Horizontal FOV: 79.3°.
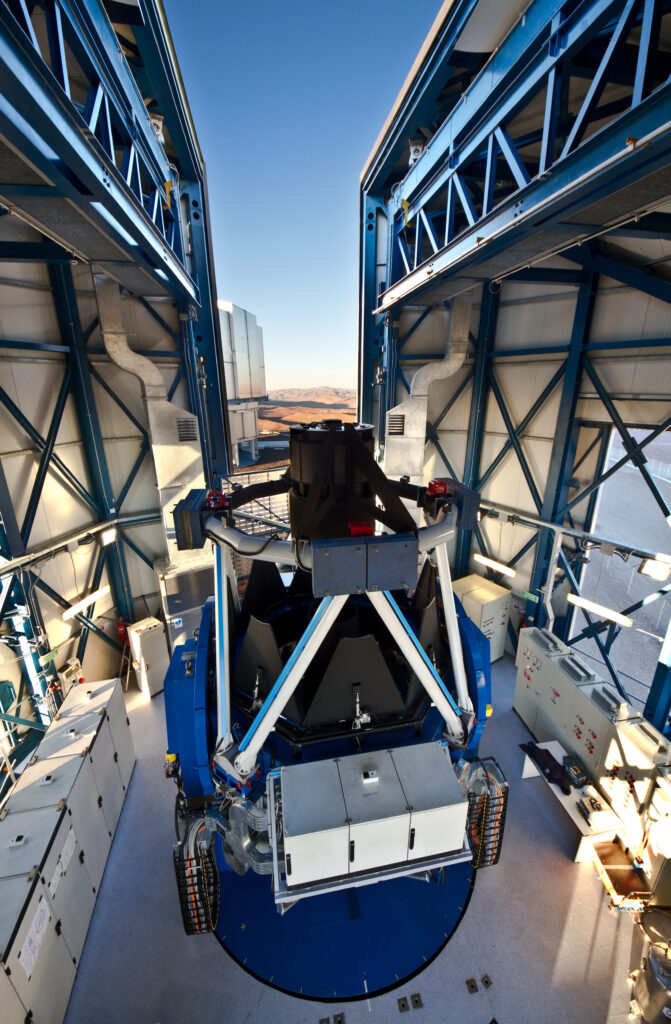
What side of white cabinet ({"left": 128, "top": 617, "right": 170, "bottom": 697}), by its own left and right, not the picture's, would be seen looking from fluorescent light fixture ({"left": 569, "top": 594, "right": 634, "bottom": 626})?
front

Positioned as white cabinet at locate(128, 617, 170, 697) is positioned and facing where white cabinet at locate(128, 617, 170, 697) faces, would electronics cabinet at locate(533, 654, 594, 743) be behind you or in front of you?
in front

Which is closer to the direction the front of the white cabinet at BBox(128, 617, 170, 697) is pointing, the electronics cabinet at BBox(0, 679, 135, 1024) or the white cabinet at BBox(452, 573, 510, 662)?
the white cabinet

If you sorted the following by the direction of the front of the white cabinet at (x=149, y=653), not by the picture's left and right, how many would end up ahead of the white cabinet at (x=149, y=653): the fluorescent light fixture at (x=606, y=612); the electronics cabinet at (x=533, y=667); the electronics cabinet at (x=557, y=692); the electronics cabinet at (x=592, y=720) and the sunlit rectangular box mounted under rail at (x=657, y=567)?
5

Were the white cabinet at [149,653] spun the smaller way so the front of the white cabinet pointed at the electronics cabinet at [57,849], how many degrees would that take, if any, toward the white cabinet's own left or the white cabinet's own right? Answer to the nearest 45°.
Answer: approximately 45° to the white cabinet's own right

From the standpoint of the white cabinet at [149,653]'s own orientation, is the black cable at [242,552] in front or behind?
in front

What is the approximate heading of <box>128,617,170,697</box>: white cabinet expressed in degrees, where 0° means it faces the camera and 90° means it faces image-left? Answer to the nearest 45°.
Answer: approximately 315°

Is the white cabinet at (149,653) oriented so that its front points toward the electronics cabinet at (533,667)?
yes

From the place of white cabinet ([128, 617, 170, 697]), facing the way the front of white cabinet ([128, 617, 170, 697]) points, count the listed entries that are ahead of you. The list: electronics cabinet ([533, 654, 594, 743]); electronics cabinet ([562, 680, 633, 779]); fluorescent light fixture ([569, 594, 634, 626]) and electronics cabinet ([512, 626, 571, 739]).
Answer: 4

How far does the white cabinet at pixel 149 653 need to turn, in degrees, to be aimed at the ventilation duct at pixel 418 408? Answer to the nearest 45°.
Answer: approximately 45° to its left

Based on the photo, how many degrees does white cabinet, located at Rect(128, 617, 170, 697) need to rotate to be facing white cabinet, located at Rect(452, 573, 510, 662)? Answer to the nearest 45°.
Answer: approximately 45° to its left

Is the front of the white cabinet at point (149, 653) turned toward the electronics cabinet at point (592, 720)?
yes
